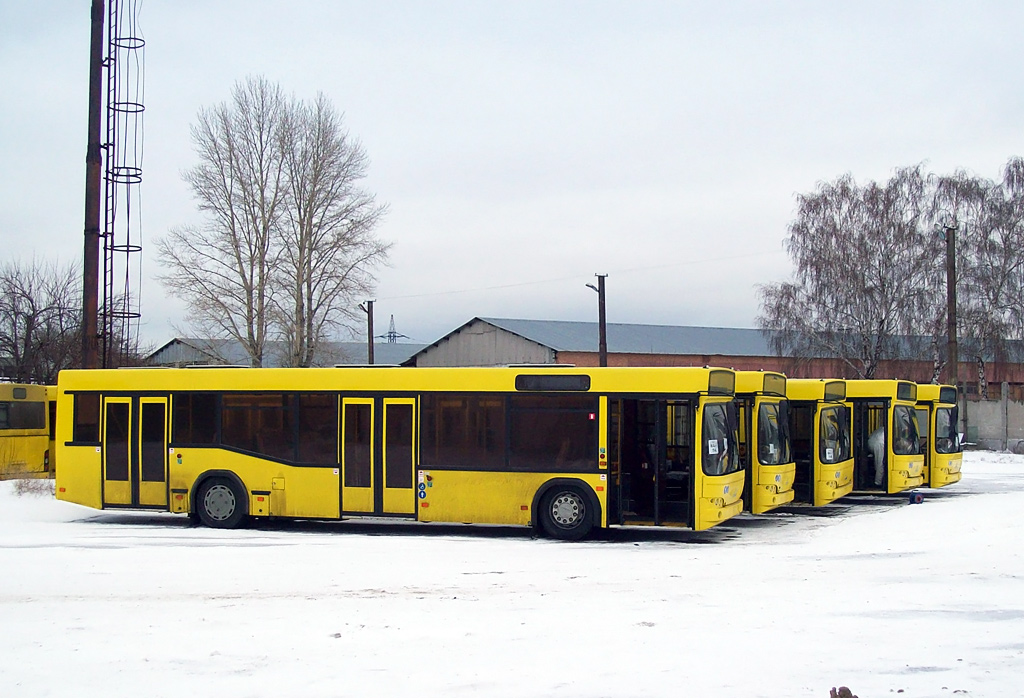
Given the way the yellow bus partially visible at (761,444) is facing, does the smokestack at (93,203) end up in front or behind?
behind

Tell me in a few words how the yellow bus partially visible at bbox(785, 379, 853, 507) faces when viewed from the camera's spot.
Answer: facing the viewer and to the right of the viewer

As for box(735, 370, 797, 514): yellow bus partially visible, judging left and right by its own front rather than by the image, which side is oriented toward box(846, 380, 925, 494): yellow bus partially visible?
left

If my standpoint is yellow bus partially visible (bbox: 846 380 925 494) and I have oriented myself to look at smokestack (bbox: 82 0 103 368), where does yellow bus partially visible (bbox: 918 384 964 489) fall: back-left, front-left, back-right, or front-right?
back-right

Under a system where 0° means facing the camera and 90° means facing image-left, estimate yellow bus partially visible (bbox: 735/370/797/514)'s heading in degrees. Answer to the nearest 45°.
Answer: approximately 315°

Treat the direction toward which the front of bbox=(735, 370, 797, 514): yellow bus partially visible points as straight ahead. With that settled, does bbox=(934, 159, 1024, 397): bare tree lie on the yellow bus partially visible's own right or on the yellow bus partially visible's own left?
on the yellow bus partially visible's own left

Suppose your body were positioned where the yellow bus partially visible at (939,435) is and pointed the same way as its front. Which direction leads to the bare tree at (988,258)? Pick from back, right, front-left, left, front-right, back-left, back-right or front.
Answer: back-left

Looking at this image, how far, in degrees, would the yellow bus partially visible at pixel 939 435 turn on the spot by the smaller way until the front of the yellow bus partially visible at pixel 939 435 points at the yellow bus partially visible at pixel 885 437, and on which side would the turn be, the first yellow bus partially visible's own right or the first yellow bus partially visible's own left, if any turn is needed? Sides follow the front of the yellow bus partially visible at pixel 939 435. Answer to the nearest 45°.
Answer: approximately 90° to the first yellow bus partially visible's own right
